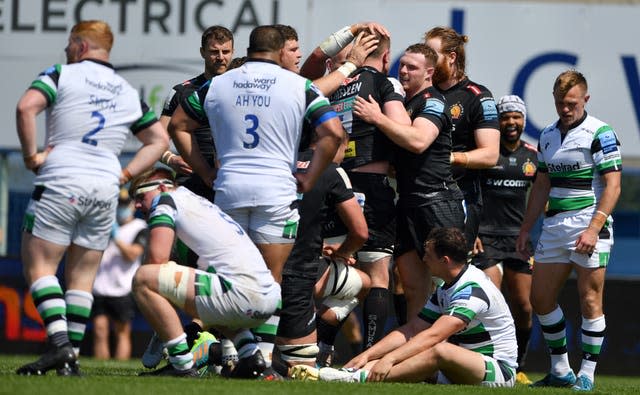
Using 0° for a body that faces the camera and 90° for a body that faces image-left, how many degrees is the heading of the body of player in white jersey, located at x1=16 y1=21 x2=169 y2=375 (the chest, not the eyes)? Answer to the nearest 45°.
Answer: approximately 135°

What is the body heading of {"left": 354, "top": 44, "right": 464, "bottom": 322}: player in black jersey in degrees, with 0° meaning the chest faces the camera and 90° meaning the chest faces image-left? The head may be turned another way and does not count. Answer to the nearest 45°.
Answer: approximately 90°

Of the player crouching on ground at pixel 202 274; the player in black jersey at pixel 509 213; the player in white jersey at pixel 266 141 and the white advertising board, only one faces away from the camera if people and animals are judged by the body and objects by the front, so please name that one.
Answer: the player in white jersey

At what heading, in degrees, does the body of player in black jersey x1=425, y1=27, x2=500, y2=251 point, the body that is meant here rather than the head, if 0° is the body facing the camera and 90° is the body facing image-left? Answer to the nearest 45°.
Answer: approximately 45°

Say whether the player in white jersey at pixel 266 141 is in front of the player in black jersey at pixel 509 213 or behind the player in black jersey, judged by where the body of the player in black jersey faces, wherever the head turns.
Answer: in front

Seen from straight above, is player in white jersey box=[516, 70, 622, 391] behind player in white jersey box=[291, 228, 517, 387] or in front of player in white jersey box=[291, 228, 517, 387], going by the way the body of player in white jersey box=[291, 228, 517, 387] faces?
behind

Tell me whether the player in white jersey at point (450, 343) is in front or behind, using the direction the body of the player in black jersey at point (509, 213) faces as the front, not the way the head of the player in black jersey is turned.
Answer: in front

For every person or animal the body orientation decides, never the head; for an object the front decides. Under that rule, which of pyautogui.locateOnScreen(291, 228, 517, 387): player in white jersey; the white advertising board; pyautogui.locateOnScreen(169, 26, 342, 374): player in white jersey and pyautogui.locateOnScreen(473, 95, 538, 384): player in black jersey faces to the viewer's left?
pyautogui.locateOnScreen(291, 228, 517, 387): player in white jersey

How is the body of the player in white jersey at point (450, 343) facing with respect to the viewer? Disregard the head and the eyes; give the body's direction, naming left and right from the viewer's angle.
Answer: facing to the left of the viewer

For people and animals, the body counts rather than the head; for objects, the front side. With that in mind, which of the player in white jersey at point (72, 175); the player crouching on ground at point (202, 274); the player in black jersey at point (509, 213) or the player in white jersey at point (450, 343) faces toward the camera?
the player in black jersey

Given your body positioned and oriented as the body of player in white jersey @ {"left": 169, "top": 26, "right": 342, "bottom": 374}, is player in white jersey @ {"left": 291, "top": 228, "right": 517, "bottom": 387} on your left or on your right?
on your right
